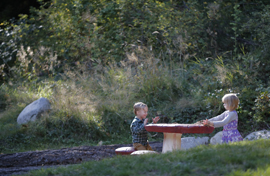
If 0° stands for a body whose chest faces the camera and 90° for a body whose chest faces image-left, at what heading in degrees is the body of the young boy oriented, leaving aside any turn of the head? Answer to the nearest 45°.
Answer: approximately 270°

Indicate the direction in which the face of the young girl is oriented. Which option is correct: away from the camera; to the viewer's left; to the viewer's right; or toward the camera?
to the viewer's left

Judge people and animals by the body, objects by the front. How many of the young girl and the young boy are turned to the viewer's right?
1

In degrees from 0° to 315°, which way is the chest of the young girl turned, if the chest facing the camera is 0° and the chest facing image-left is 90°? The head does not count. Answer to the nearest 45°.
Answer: approximately 90°

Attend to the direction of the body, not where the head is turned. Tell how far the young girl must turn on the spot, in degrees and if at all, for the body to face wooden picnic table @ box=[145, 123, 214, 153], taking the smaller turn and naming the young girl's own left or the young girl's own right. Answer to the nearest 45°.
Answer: approximately 45° to the young girl's own left

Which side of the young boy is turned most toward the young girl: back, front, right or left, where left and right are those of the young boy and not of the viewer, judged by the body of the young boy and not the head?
front

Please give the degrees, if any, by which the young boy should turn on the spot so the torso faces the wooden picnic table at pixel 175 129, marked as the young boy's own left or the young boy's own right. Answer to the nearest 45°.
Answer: approximately 45° to the young boy's own right

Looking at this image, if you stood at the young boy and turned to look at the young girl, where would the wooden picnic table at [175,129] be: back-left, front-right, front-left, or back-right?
front-right

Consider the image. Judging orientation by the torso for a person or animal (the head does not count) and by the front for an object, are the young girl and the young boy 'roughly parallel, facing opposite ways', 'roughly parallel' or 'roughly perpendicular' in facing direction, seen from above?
roughly parallel, facing opposite ways

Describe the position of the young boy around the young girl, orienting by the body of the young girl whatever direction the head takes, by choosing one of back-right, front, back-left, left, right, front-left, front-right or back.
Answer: front

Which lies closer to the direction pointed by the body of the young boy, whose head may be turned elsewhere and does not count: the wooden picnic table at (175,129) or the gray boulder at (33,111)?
the wooden picnic table
